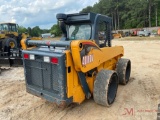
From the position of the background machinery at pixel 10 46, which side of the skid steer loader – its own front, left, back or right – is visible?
left

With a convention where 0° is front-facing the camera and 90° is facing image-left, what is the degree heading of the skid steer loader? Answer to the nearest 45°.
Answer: approximately 225°
